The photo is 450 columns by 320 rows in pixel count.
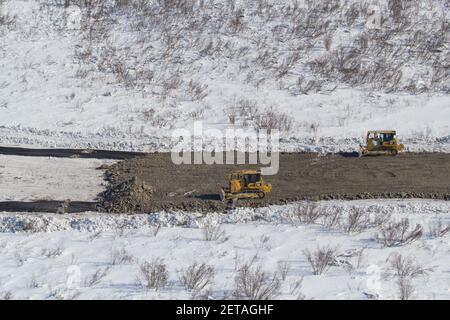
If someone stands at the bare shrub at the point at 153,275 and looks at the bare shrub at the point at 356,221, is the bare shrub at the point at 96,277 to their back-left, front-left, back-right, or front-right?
back-left

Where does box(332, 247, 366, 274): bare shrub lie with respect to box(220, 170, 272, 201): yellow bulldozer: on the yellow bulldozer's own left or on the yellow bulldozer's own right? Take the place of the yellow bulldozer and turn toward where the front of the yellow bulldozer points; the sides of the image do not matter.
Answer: on the yellow bulldozer's own left

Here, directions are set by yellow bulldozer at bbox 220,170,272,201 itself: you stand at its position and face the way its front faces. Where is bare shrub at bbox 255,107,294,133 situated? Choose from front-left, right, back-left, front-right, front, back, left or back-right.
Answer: right

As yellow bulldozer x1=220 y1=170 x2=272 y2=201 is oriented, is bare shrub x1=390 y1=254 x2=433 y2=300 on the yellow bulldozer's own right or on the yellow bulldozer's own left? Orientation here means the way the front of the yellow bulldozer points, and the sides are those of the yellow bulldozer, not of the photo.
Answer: on the yellow bulldozer's own left

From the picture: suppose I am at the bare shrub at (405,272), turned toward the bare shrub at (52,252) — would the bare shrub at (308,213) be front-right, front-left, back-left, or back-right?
front-right

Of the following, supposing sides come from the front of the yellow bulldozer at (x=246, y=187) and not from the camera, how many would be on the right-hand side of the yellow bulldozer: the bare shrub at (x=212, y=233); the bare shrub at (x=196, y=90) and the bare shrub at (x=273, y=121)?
2

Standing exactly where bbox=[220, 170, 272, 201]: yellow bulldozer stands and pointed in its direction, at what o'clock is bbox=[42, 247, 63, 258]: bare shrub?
The bare shrub is roughly at 11 o'clock from the yellow bulldozer.

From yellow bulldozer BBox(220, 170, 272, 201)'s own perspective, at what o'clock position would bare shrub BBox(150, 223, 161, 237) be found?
The bare shrub is roughly at 11 o'clock from the yellow bulldozer.

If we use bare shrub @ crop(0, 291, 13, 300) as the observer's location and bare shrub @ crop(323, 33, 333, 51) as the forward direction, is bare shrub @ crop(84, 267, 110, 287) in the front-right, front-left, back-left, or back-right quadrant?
front-right

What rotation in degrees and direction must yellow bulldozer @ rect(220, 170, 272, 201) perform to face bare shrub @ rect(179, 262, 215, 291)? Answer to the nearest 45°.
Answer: approximately 90° to its left

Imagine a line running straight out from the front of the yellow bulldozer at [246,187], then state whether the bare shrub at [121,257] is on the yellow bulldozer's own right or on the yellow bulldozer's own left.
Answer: on the yellow bulldozer's own left

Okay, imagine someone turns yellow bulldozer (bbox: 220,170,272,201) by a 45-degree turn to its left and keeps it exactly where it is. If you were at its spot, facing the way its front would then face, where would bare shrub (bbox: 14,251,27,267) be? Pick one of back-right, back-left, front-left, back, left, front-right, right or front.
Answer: front

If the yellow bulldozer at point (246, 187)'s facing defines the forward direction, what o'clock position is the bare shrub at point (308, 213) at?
The bare shrub is roughly at 7 o'clock from the yellow bulldozer.

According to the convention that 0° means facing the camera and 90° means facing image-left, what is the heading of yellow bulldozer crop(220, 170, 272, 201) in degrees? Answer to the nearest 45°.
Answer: approximately 90°

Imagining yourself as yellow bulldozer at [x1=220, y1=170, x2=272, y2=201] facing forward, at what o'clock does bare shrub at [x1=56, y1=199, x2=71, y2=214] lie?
The bare shrub is roughly at 12 o'clock from the yellow bulldozer.

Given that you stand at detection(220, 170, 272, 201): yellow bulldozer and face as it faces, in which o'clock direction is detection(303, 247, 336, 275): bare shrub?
The bare shrub is roughly at 8 o'clock from the yellow bulldozer.

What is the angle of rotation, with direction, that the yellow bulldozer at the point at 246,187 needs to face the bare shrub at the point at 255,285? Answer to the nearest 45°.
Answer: approximately 90° to its left
